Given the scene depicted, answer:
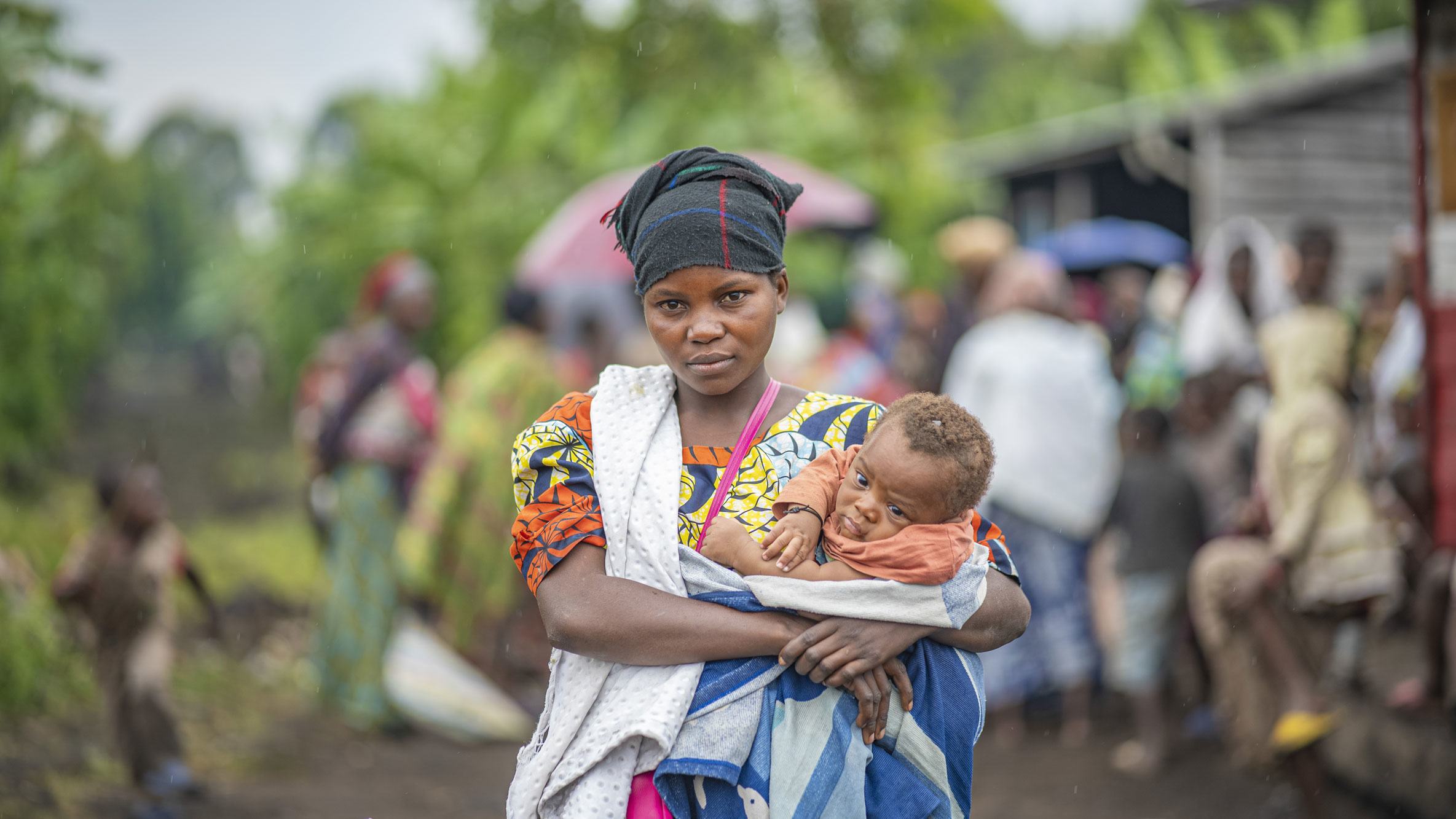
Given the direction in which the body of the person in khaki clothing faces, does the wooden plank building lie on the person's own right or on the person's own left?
on the person's own right

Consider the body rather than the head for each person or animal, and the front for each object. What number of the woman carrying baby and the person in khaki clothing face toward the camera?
1

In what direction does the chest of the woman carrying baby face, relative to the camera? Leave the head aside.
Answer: toward the camera

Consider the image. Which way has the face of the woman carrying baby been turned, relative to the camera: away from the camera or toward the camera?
toward the camera

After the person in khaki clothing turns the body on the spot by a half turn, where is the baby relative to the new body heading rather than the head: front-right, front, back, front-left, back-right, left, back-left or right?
right

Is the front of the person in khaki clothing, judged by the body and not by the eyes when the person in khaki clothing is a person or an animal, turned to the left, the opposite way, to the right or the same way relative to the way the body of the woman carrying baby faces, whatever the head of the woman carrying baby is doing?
to the right

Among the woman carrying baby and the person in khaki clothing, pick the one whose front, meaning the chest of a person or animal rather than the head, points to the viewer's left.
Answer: the person in khaki clothing

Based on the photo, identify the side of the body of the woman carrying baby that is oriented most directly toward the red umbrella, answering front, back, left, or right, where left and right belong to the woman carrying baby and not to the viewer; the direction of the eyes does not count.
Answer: back

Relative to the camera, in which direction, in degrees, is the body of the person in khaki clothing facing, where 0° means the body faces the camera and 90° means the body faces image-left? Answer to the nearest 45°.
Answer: approximately 90°
